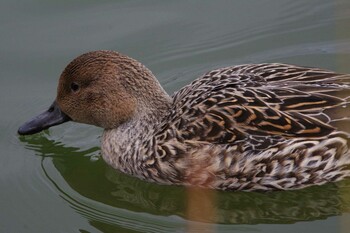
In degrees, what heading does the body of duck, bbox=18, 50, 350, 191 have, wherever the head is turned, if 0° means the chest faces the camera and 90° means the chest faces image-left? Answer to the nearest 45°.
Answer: approximately 90°
